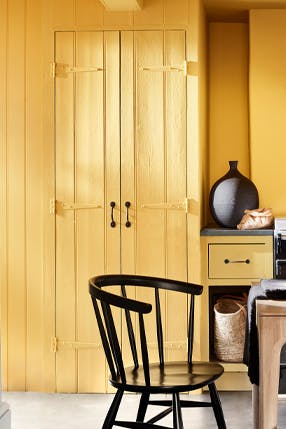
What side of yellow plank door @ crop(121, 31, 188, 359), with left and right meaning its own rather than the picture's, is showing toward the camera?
front

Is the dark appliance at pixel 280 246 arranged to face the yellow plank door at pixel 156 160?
no

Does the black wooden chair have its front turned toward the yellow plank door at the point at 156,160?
no

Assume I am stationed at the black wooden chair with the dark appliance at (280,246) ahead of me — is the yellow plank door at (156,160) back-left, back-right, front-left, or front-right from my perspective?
front-left

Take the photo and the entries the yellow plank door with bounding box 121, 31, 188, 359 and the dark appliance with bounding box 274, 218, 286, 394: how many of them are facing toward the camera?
2

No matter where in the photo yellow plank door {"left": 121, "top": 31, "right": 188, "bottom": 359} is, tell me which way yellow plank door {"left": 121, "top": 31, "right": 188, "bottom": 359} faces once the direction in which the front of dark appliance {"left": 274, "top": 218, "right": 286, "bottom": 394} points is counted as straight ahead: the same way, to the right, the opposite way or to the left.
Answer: the same way

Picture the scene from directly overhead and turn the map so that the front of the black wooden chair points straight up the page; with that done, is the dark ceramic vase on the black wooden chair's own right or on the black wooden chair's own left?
on the black wooden chair's own left

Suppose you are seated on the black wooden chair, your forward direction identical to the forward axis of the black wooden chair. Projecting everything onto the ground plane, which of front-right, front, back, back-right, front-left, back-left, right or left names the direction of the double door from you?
back-left

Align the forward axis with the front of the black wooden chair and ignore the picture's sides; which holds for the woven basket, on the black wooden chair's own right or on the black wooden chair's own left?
on the black wooden chair's own left

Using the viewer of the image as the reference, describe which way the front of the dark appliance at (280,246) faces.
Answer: facing the viewer

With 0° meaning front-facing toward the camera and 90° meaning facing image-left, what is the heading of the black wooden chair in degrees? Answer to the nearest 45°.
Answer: approximately 315°
